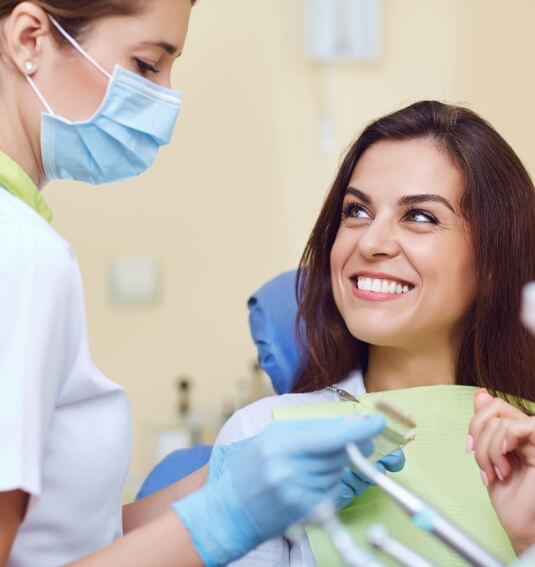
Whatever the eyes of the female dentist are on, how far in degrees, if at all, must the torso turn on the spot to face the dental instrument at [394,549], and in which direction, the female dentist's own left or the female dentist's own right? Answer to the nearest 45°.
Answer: approximately 45° to the female dentist's own right

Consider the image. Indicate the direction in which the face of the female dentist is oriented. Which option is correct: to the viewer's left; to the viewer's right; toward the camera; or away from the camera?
to the viewer's right

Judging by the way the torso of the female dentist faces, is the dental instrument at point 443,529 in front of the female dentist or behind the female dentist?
in front

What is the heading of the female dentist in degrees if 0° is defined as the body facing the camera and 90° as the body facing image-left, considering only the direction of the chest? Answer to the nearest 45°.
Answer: approximately 270°

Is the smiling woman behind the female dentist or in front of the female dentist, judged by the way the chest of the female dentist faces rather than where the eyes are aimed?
in front
